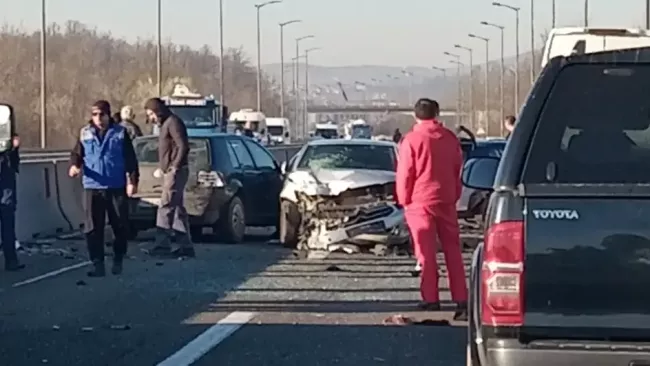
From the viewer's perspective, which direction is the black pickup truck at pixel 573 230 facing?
away from the camera

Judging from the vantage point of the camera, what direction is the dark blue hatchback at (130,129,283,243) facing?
facing away from the viewer and to the right of the viewer

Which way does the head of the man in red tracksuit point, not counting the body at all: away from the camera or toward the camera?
away from the camera

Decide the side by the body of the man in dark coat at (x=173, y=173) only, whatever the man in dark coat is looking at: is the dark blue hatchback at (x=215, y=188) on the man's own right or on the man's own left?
on the man's own right

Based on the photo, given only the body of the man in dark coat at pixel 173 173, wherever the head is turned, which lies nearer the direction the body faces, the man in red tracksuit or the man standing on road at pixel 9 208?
the man standing on road

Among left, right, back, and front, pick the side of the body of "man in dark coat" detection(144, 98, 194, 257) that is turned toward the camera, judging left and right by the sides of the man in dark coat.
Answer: left
